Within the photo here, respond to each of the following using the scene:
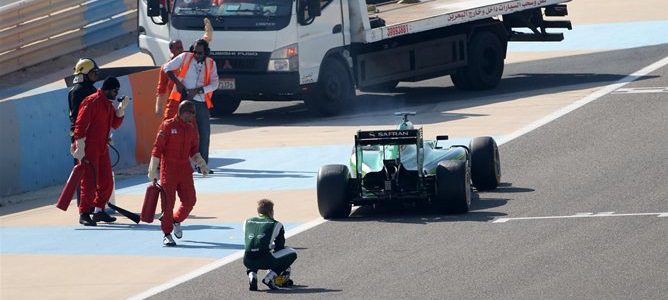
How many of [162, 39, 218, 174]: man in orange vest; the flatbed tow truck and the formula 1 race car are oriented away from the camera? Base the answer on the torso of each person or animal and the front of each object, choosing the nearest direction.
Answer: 1

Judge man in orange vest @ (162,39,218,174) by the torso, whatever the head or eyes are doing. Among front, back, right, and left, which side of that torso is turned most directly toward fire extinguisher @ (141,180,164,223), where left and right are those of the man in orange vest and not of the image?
front

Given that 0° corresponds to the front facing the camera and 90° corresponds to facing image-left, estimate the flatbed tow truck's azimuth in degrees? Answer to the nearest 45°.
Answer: approximately 45°

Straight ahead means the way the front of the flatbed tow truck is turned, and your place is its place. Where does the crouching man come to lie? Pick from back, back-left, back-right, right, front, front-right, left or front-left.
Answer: front-left

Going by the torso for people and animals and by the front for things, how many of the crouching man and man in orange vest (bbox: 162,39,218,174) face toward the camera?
1

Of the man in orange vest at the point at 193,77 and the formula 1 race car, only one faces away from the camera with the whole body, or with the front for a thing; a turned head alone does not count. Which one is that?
the formula 1 race car

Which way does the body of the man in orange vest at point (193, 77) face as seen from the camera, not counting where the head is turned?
toward the camera

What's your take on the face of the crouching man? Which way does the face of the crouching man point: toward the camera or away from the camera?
away from the camera

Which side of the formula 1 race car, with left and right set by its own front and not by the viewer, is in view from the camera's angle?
back

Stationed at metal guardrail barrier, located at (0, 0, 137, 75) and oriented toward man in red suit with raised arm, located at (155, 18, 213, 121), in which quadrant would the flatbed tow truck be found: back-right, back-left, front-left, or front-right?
front-left

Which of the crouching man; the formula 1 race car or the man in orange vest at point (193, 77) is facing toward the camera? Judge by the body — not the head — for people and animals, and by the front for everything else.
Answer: the man in orange vest

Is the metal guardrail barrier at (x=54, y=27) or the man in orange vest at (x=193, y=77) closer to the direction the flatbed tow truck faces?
the man in orange vest

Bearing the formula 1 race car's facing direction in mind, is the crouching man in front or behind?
behind
